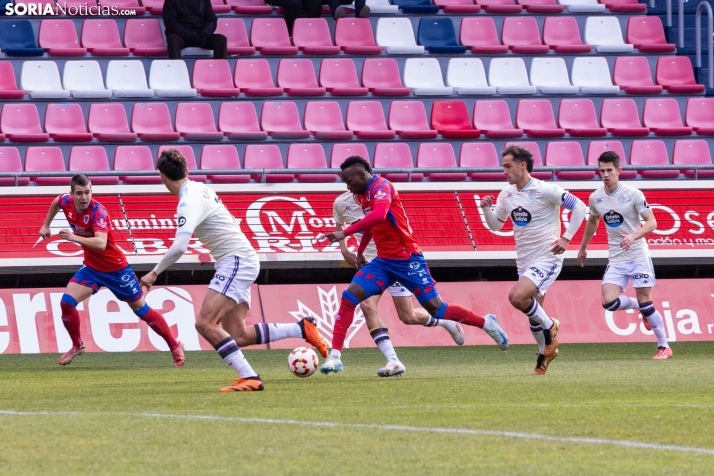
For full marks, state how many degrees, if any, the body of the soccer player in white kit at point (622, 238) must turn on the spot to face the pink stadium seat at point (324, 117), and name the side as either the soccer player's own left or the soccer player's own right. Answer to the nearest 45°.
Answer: approximately 90° to the soccer player's own right

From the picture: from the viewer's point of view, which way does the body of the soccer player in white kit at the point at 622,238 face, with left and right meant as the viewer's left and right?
facing the viewer and to the left of the viewer

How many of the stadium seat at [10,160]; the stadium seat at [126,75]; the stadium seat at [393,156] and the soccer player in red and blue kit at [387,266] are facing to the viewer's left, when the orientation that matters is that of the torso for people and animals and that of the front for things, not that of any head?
1

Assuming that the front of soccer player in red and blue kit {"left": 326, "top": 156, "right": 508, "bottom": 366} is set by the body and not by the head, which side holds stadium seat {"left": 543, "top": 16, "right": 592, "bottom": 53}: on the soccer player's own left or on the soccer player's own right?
on the soccer player's own right

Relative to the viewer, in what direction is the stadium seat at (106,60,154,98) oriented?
toward the camera

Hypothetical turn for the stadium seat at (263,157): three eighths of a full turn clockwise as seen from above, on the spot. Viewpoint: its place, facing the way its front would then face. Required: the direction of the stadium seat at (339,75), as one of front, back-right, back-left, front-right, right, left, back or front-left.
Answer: right

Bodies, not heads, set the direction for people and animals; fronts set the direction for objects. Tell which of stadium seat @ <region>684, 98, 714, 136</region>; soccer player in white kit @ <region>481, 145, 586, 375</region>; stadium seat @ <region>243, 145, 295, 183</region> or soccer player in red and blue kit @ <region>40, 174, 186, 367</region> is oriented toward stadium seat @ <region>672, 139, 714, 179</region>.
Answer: stadium seat @ <region>684, 98, 714, 136</region>

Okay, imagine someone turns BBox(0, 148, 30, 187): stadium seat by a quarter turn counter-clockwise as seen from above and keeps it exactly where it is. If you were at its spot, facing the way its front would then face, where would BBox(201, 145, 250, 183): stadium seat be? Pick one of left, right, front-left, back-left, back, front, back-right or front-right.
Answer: front

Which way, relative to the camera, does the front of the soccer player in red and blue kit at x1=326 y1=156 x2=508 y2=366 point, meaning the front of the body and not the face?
to the viewer's left

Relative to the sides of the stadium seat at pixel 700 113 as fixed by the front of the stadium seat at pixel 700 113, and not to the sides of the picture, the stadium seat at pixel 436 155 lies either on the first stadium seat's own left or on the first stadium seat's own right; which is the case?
on the first stadium seat's own right

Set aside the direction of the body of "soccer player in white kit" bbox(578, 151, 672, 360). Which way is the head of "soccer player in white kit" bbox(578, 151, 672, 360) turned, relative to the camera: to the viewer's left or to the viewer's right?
to the viewer's left

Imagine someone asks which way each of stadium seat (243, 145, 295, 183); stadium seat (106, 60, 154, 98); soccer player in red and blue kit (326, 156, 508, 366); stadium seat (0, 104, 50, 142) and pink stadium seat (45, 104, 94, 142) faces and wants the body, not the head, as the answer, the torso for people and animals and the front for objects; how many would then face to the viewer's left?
1

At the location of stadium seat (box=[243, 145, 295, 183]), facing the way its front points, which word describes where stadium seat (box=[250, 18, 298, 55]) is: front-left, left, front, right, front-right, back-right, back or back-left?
back

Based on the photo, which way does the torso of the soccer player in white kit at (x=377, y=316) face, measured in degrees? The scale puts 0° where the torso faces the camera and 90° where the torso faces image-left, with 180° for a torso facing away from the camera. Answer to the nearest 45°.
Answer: approximately 90°

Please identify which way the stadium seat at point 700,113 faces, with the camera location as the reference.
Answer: facing the viewer

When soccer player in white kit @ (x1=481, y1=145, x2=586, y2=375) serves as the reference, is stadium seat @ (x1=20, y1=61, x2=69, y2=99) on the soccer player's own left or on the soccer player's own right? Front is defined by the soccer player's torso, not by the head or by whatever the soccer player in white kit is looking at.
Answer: on the soccer player's own right

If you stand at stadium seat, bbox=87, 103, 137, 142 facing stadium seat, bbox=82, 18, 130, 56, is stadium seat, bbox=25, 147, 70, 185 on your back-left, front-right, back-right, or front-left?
back-left

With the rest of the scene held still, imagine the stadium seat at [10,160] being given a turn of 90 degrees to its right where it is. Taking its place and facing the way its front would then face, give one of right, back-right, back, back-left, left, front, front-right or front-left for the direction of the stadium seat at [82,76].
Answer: back-right

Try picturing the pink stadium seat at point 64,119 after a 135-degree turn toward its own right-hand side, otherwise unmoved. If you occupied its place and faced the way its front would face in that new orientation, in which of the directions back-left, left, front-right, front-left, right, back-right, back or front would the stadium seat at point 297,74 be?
back-right

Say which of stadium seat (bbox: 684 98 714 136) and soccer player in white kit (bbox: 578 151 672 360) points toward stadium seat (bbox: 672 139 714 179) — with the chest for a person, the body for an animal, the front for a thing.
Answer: stadium seat (bbox: 684 98 714 136)
